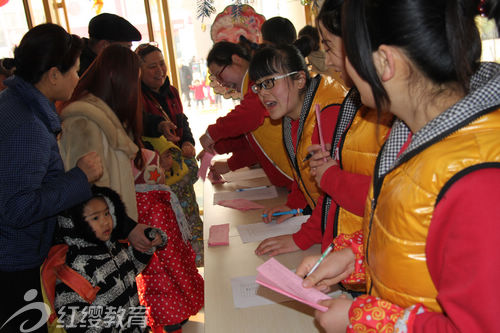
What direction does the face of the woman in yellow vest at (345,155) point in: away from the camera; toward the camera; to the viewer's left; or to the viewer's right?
to the viewer's left

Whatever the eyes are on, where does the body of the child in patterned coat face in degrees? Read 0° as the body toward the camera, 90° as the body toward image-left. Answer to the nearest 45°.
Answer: approximately 315°

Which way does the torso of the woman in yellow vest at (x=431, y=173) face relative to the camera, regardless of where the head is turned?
to the viewer's left

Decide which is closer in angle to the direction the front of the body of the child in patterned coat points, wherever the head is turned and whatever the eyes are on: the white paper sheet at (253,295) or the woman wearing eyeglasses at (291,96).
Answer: the white paper sheet

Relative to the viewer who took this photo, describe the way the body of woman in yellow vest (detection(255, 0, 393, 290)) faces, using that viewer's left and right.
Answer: facing to the left of the viewer

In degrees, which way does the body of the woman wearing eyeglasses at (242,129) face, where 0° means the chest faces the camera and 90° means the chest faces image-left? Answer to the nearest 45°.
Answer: approximately 90°

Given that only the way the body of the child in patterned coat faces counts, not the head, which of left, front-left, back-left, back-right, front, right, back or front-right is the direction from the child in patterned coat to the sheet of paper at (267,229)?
front-left

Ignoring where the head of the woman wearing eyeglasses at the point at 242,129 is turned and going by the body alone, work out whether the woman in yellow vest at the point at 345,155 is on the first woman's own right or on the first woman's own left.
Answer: on the first woman's own left

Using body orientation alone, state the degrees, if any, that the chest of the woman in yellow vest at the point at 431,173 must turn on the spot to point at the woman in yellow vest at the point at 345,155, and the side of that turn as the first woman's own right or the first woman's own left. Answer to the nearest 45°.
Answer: approximately 90° to the first woman's own right

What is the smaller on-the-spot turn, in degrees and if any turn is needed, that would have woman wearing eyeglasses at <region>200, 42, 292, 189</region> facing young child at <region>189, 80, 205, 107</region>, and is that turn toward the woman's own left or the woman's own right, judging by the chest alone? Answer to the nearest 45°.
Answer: approximately 90° to the woman's own right

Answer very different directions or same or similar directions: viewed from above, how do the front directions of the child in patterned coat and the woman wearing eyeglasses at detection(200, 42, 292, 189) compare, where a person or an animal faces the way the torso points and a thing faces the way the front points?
very different directions
